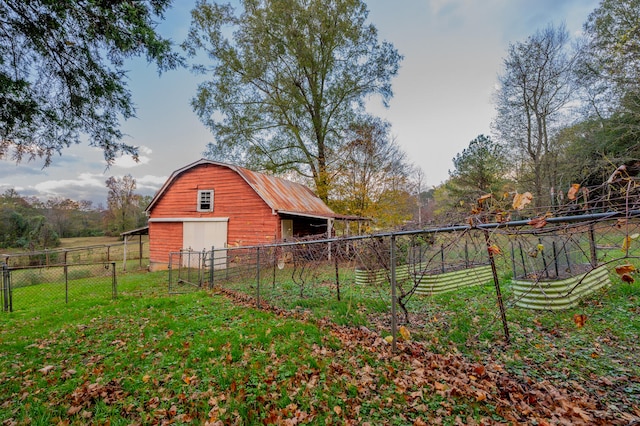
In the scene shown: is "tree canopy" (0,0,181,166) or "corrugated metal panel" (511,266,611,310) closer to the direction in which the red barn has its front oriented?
the tree canopy

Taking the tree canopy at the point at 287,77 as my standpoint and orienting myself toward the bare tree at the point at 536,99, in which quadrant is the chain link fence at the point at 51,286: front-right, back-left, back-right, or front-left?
back-right

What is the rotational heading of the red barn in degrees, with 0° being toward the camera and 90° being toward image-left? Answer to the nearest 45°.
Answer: approximately 45°

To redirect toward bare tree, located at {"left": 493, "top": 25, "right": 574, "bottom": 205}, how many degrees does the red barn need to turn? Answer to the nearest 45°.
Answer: approximately 135° to its left

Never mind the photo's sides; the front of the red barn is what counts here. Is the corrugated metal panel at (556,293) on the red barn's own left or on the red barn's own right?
on the red barn's own left

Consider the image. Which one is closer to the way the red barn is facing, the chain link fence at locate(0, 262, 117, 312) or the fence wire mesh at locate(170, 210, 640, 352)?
the chain link fence

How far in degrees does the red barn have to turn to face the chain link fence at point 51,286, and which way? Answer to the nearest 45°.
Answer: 0° — it already faces it

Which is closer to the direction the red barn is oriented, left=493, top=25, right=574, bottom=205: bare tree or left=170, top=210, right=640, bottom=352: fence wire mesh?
the fence wire mesh

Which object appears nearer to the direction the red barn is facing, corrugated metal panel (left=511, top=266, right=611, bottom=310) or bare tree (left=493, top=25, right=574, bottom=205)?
the corrugated metal panel
